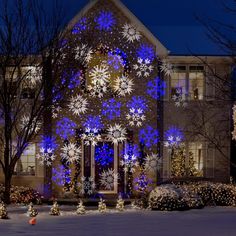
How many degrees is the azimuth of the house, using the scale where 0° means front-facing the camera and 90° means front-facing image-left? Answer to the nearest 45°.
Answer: approximately 0°

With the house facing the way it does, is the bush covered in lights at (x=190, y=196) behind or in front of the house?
in front
